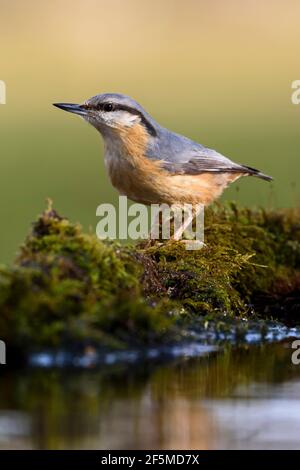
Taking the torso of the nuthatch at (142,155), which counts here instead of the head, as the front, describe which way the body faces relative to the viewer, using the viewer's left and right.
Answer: facing to the left of the viewer
